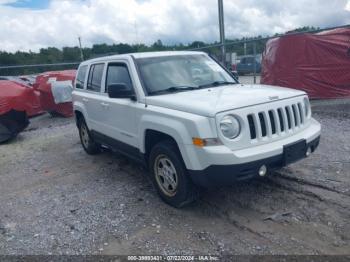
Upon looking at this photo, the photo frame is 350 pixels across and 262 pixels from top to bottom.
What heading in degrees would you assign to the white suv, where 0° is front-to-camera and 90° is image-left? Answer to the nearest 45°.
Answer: approximately 315°

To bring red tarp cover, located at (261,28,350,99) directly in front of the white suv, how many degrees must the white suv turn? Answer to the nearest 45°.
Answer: approximately 90° to its left

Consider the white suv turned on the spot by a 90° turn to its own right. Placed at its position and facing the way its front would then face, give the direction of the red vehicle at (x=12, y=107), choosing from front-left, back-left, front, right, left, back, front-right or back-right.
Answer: right
